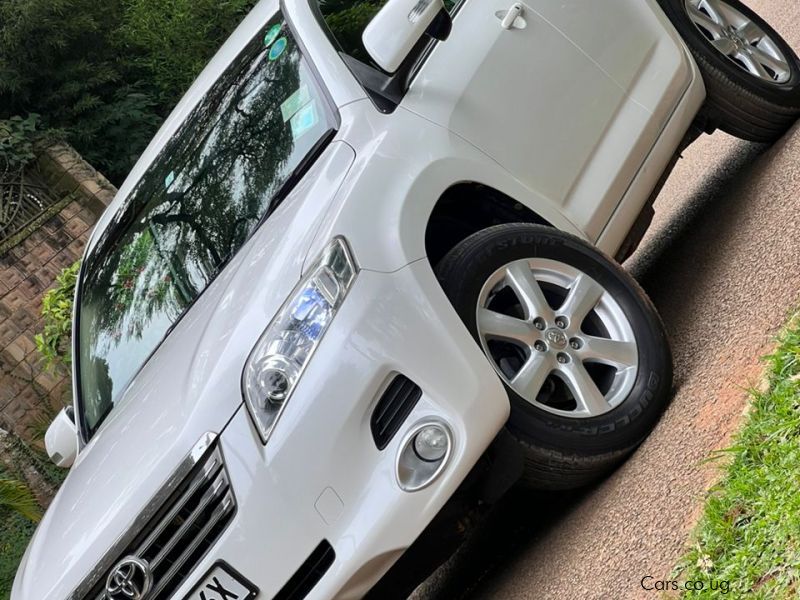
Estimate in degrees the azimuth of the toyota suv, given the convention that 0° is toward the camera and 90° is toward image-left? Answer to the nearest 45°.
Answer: approximately 45°

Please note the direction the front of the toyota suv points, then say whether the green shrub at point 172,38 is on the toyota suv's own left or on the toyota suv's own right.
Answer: on the toyota suv's own right

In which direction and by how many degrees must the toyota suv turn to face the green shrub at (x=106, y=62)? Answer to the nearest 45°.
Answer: approximately 135° to its right

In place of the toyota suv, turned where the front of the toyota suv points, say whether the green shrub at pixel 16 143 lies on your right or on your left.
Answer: on your right

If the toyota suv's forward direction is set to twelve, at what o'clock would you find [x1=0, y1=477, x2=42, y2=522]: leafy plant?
The leafy plant is roughly at 3 o'clock from the toyota suv.

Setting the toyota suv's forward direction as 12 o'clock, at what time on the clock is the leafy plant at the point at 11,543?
The leafy plant is roughly at 3 o'clock from the toyota suv.

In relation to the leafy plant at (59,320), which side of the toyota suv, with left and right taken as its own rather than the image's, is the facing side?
right
